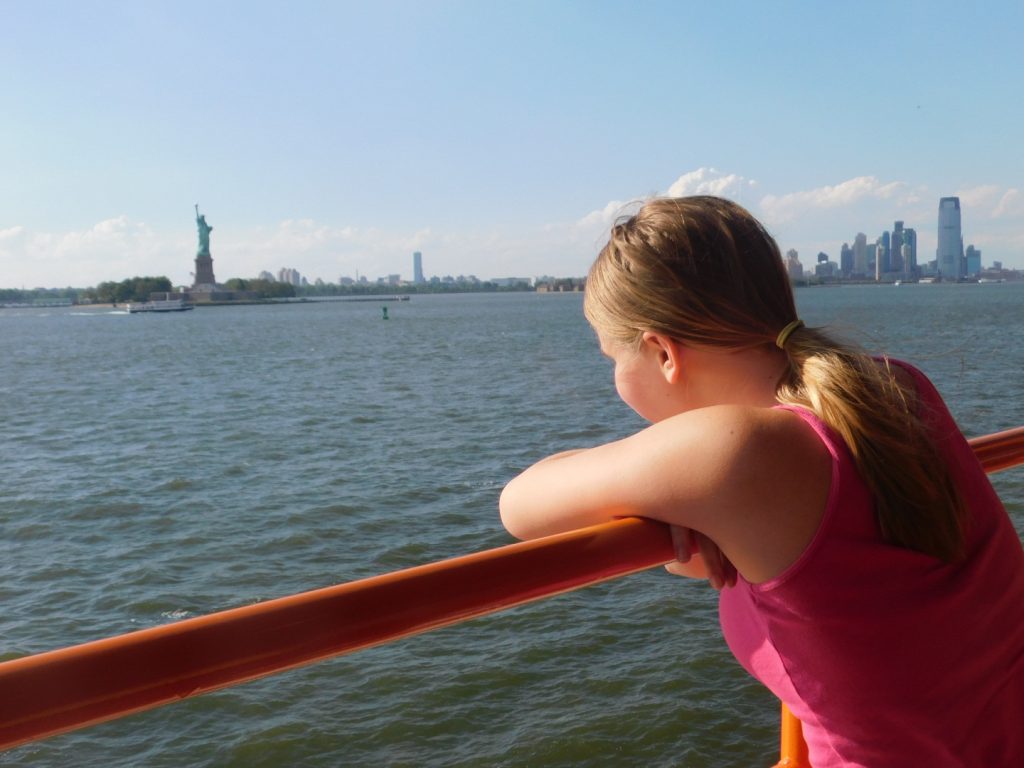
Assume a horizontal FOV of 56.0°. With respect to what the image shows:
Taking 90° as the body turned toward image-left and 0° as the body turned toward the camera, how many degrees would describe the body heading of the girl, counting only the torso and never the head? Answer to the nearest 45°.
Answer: approximately 135°

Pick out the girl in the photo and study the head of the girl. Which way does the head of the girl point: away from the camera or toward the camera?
away from the camera
